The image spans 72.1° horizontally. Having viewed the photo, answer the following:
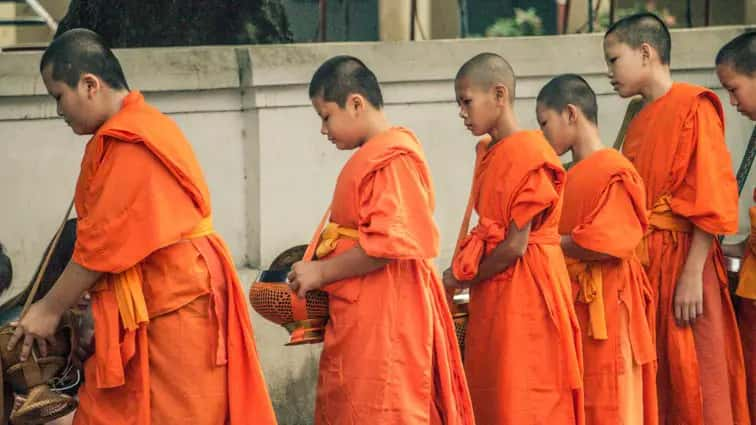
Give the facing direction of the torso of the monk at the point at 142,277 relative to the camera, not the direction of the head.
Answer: to the viewer's left

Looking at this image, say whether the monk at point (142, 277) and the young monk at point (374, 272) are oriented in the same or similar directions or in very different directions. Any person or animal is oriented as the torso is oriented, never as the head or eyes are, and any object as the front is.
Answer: same or similar directions

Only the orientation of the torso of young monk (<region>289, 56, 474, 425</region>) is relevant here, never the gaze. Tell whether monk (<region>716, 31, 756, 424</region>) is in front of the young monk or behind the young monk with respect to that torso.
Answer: behind

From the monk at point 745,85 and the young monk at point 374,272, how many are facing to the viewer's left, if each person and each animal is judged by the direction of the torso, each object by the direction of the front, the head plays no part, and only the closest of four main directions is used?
2

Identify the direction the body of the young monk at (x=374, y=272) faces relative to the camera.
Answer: to the viewer's left

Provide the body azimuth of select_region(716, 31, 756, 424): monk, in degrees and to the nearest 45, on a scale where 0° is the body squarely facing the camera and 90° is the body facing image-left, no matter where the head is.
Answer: approximately 90°

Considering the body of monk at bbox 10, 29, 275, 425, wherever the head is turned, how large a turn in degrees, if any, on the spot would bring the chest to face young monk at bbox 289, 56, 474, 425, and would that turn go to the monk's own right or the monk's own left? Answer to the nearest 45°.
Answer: approximately 180°

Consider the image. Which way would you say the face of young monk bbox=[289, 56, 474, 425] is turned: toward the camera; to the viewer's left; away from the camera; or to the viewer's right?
to the viewer's left

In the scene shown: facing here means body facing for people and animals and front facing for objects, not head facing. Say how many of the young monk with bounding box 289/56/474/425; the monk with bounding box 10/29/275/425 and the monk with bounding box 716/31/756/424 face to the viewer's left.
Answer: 3

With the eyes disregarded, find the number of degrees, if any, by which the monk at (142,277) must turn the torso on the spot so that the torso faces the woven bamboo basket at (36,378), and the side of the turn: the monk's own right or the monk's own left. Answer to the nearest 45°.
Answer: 0° — they already face it

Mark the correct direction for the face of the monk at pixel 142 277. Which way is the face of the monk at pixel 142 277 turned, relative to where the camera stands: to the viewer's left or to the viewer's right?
to the viewer's left

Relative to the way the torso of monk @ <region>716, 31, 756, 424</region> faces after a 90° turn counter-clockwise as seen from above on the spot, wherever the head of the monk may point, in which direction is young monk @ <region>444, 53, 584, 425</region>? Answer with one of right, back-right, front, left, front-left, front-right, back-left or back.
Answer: front-right

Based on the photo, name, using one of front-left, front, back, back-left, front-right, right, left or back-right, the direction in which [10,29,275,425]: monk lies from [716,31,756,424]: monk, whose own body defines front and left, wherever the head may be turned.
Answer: front-left

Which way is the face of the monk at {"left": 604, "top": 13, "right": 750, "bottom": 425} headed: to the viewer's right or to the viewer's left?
to the viewer's left
